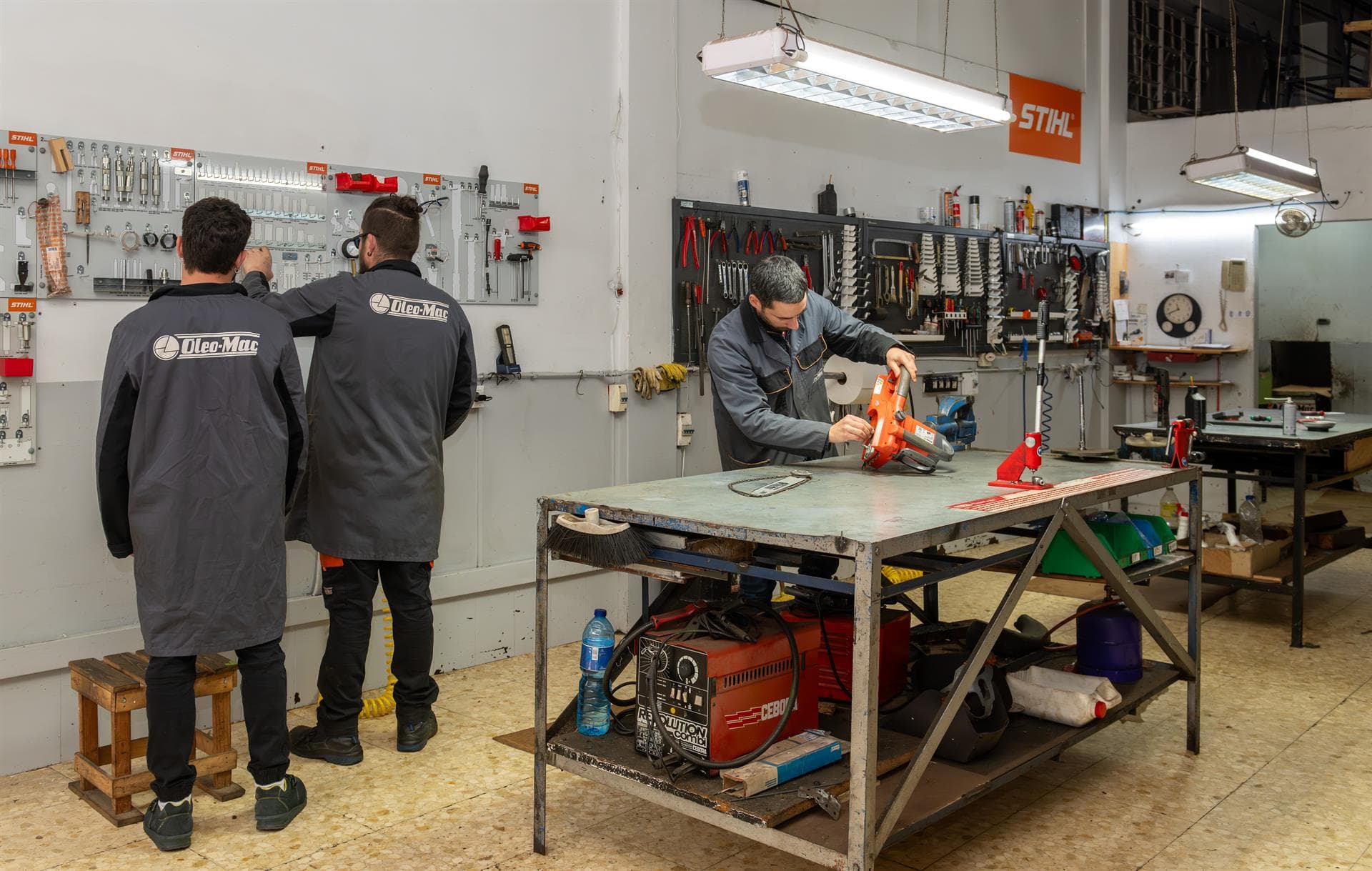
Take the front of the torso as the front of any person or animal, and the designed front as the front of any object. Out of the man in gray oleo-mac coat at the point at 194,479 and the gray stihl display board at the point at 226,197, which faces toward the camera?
the gray stihl display board

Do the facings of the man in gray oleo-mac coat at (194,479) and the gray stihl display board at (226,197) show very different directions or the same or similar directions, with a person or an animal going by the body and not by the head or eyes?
very different directions

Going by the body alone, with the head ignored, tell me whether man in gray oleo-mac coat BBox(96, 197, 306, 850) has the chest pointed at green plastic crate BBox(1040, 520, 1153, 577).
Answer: no

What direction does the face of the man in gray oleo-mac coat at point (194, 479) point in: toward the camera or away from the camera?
away from the camera

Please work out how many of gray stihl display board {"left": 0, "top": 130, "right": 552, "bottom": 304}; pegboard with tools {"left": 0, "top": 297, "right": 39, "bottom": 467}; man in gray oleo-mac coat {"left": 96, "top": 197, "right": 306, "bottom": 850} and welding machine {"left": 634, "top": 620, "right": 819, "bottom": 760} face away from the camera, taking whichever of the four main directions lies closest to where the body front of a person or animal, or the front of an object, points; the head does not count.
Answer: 1

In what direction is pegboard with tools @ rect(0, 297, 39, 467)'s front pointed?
toward the camera

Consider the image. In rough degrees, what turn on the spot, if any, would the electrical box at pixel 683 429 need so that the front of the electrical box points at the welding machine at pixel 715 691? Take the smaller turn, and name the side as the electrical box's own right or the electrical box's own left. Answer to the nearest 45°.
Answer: approximately 45° to the electrical box's own right

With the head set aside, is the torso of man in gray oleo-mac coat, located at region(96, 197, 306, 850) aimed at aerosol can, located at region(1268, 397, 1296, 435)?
no

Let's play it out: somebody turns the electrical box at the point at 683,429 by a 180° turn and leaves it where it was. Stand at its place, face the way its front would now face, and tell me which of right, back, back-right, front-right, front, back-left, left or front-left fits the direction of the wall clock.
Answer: right

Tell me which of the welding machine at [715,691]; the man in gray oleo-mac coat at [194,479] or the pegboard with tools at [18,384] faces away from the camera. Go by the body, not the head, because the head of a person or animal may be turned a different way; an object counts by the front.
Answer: the man in gray oleo-mac coat

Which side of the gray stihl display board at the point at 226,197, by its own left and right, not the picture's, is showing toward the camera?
front

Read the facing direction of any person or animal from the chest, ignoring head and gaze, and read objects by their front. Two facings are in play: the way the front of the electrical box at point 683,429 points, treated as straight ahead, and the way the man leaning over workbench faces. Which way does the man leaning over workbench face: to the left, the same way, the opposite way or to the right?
the same way

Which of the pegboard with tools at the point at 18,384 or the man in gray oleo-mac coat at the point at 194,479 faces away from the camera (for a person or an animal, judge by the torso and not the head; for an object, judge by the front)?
the man in gray oleo-mac coat

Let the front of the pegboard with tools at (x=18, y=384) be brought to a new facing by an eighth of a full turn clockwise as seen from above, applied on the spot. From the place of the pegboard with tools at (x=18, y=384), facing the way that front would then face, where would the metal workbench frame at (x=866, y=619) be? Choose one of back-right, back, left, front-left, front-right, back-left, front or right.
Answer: left

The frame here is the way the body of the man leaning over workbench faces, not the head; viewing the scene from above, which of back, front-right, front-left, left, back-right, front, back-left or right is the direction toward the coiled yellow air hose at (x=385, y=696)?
back-right

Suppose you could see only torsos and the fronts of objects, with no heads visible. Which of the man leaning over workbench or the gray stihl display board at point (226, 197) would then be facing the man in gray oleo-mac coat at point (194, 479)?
the gray stihl display board
